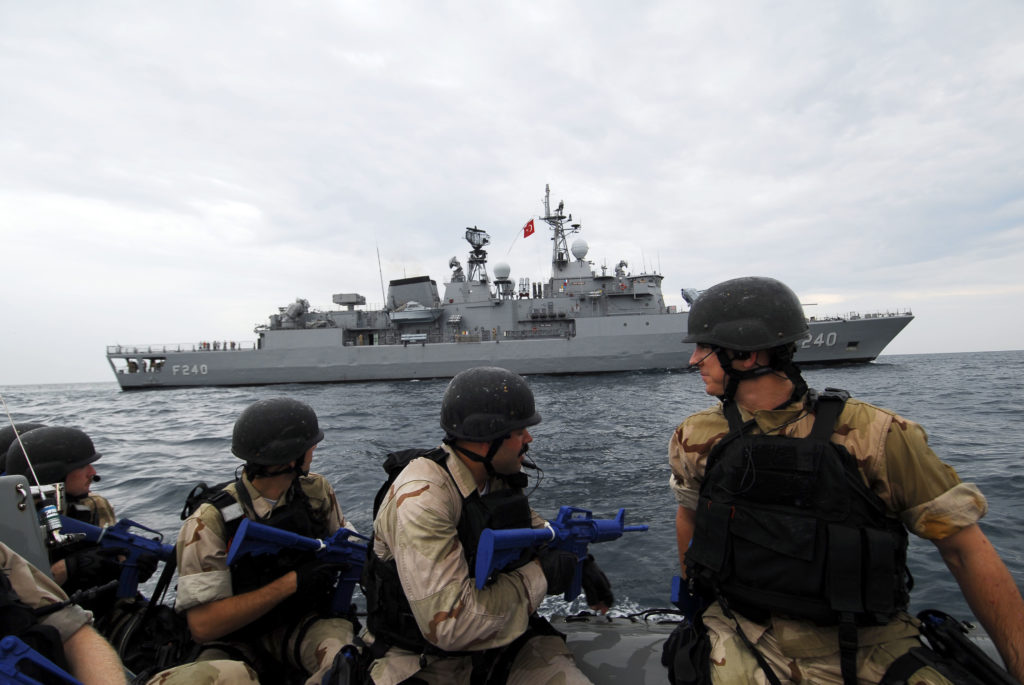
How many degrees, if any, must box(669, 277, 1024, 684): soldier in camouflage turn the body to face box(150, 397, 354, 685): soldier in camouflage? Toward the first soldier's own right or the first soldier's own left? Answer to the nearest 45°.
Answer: approximately 45° to the first soldier's own right

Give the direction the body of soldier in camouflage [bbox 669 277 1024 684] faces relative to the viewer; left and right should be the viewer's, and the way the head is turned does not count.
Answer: facing the viewer and to the left of the viewer

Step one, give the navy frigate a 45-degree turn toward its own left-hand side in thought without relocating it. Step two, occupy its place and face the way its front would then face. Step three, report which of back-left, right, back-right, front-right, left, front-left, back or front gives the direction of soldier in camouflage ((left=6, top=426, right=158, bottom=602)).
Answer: back-right

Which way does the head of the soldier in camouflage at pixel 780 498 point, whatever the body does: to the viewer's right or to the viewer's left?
to the viewer's left

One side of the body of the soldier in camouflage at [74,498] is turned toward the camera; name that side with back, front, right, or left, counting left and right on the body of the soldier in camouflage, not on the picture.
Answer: right

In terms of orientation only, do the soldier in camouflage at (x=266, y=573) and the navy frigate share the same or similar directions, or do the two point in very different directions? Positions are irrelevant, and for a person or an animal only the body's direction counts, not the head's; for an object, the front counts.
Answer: same or similar directions

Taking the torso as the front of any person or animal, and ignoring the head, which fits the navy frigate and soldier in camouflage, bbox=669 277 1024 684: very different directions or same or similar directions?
very different directions

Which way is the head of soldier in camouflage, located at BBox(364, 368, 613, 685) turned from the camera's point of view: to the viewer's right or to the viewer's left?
to the viewer's right

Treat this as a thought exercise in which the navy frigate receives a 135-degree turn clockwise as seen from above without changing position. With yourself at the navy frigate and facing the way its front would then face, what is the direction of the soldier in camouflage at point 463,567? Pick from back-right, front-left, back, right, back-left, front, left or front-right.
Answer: front-left

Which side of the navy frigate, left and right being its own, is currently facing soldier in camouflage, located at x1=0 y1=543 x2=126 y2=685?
right

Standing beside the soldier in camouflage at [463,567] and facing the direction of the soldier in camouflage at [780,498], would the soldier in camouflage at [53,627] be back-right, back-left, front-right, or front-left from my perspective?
back-right
